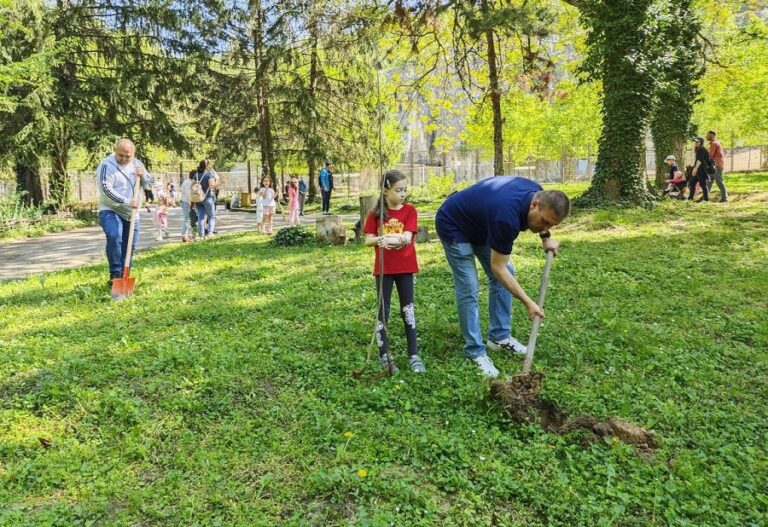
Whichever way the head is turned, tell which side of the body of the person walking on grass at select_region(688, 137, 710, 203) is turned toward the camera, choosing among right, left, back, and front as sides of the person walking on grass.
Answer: left

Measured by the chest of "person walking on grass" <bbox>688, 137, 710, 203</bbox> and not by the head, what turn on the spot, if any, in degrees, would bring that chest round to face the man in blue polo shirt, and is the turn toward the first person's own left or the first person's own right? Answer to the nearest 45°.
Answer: approximately 90° to the first person's own left

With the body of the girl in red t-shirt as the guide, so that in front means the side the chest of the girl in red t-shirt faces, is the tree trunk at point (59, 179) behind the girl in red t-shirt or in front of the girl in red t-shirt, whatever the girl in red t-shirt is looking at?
behind

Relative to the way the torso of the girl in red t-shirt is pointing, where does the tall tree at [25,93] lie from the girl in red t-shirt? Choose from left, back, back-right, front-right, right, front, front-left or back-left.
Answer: back-right

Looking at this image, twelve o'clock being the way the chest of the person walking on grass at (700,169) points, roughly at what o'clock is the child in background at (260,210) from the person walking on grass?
The child in background is roughly at 11 o'clock from the person walking on grass.

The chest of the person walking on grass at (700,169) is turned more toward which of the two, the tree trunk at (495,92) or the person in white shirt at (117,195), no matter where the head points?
the tree trunk

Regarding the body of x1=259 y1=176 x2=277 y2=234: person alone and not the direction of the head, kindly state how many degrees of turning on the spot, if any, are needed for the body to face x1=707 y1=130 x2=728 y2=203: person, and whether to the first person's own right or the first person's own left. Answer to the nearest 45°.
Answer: approximately 90° to the first person's own left

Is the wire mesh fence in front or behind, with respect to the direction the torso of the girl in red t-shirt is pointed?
behind

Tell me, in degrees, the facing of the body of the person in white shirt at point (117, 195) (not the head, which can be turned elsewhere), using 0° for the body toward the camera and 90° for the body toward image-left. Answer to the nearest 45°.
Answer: approximately 315°

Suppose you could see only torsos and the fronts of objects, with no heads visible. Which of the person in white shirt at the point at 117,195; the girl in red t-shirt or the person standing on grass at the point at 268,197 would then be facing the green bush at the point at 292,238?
the person standing on grass
